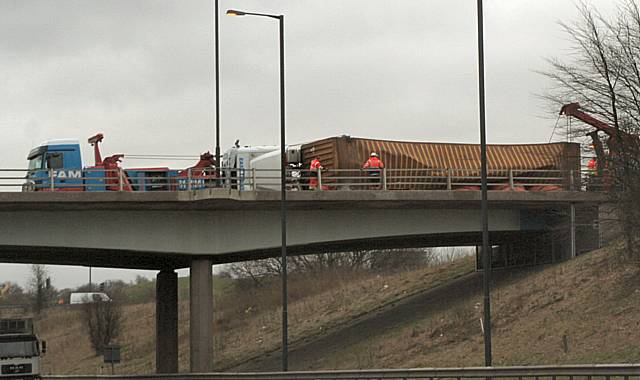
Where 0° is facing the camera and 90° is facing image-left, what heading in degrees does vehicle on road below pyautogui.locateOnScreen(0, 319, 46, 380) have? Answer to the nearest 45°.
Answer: approximately 0°

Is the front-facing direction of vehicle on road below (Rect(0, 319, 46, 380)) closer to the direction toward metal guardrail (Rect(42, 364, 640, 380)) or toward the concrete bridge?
the metal guardrail

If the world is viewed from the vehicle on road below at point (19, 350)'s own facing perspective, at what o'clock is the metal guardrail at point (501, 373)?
The metal guardrail is roughly at 11 o'clock from the vehicle on road below.
